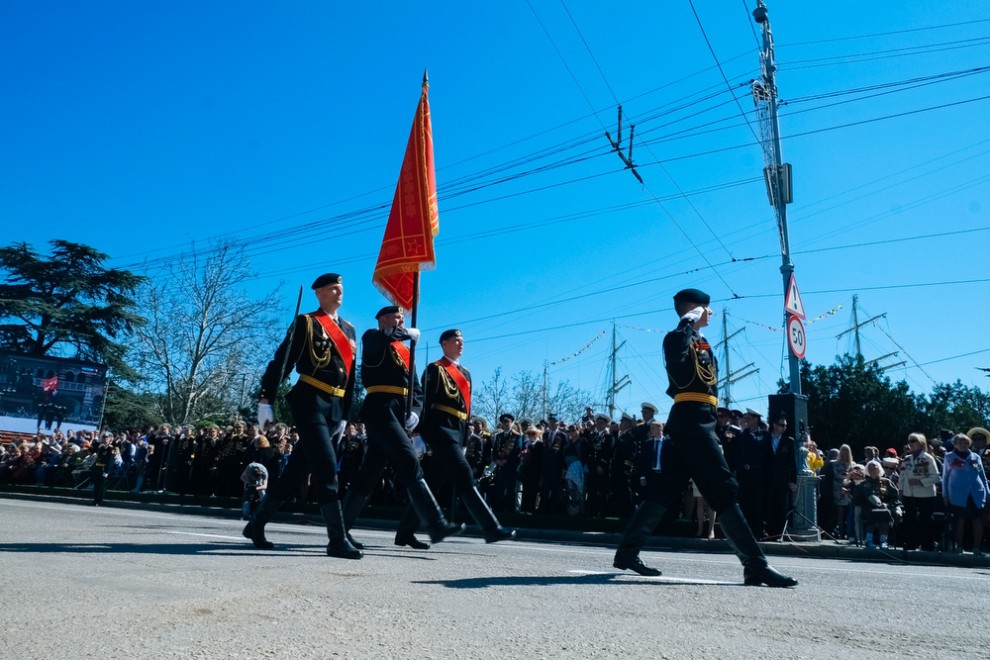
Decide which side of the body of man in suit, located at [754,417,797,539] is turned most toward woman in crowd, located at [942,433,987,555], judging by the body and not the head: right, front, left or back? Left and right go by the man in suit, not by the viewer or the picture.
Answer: left

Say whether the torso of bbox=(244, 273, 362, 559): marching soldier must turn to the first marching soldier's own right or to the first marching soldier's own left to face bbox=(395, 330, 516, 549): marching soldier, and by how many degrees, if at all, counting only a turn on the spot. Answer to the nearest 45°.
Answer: approximately 90° to the first marching soldier's own left

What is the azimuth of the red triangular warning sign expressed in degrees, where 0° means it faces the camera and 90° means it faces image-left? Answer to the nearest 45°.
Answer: approximately 315°

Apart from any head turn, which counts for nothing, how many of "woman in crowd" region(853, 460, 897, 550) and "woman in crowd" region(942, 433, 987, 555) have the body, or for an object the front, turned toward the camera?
2

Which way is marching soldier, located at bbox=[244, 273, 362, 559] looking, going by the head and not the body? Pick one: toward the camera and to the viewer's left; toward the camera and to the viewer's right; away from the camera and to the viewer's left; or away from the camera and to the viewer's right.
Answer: toward the camera and to the viewer's right

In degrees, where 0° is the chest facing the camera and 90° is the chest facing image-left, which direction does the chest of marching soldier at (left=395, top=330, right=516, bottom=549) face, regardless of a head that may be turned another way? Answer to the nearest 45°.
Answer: approximately 315°

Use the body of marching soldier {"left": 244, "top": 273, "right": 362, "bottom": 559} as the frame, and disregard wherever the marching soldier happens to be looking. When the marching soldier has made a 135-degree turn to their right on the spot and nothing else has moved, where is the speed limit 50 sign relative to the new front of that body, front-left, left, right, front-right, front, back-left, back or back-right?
back-right

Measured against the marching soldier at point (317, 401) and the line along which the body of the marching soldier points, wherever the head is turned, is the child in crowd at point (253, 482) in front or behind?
behind

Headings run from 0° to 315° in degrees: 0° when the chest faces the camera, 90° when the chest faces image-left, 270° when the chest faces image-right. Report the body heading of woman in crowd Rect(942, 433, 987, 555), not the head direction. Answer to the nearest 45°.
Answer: approximately 0°
